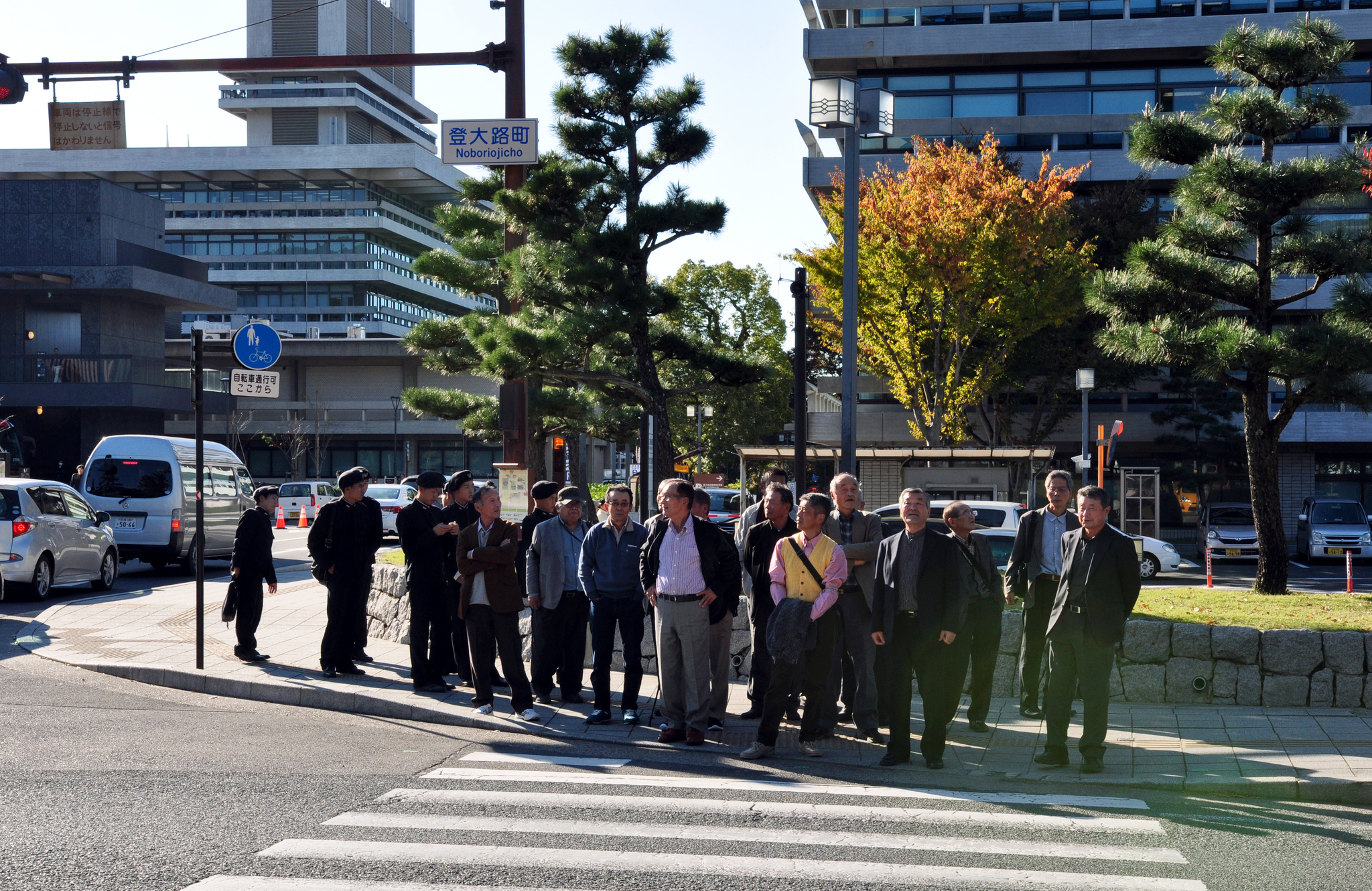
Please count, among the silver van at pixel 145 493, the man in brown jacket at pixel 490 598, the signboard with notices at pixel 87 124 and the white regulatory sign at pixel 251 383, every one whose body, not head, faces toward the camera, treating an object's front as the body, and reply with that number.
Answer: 3

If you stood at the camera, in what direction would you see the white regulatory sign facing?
facing the viewer

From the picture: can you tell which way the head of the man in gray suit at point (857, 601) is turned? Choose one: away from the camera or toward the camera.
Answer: toward the camera

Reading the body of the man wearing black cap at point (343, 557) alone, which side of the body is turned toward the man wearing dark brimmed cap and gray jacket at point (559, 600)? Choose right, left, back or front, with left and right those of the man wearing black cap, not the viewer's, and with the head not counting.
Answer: front

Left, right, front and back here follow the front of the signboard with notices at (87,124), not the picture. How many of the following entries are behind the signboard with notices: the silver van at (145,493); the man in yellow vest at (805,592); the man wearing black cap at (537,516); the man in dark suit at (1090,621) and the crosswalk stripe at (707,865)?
1

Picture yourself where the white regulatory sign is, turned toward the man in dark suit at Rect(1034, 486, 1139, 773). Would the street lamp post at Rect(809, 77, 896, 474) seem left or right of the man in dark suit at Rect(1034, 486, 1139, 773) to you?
left

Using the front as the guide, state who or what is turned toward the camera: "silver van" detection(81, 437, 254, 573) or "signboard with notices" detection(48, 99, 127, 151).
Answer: the signboard with notices

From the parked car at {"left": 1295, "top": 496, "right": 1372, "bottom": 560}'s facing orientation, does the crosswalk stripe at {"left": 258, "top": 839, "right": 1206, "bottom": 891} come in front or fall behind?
in front

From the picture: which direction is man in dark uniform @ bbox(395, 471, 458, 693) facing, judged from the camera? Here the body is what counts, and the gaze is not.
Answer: to the viewer's right

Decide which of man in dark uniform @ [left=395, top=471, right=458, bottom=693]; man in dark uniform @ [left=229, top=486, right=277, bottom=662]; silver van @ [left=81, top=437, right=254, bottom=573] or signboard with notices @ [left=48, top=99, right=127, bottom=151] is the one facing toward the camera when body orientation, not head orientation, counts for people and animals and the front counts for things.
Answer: the signboard with notices

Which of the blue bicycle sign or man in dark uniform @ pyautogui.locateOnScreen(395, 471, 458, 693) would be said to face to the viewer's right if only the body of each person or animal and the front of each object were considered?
the man in dark uniform

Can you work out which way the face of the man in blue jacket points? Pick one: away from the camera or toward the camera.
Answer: toward the camera

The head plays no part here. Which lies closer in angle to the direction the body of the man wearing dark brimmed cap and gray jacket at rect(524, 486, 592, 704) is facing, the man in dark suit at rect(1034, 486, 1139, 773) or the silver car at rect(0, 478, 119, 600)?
the man in dark suit

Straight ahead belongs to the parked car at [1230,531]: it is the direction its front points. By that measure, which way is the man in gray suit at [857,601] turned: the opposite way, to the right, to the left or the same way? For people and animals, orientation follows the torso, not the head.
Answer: the same way
